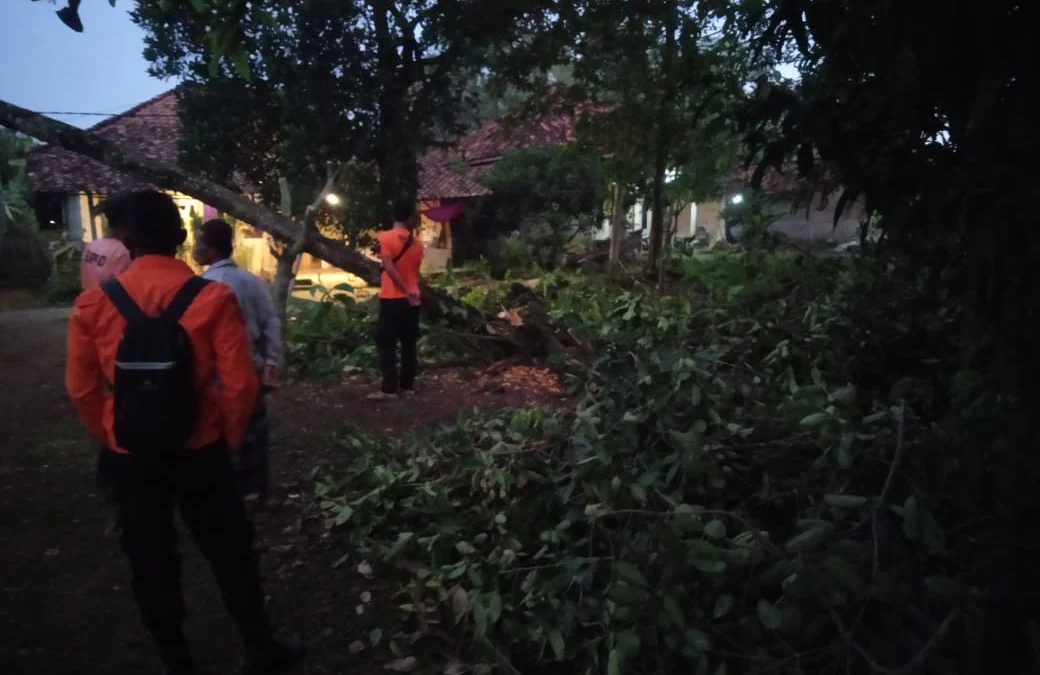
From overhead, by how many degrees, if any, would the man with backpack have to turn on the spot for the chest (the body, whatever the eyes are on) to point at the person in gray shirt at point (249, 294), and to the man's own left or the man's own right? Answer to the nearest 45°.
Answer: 0° — they already face them

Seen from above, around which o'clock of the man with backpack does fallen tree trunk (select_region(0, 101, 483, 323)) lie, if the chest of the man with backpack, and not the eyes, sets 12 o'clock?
The fallen tree trunk is roughly at 12 o'clock from the man with backpack.

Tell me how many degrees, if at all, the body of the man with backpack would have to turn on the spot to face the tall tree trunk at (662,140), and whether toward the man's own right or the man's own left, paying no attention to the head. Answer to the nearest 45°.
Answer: approximately 45° to the man's own right

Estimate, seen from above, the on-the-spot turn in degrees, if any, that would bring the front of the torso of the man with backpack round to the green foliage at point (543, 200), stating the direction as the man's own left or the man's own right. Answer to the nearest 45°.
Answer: approximately 45° to the man's own right

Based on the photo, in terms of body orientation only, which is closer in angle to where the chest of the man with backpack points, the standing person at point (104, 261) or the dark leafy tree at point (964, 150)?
the standing person

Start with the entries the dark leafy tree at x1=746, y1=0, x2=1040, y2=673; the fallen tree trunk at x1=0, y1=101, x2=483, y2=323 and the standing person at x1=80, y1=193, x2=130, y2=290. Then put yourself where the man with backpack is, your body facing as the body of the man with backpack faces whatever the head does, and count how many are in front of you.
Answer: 2

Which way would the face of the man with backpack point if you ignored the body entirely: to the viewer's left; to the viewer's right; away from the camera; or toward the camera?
away from the camera

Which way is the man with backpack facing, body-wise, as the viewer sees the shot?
away from the camera

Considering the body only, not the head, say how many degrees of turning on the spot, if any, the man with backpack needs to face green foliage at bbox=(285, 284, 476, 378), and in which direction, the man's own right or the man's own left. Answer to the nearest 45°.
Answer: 0° — they already face it

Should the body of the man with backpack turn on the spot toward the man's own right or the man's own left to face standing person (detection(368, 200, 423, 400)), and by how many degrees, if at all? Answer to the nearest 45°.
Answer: approximately 45° to the man's own right
